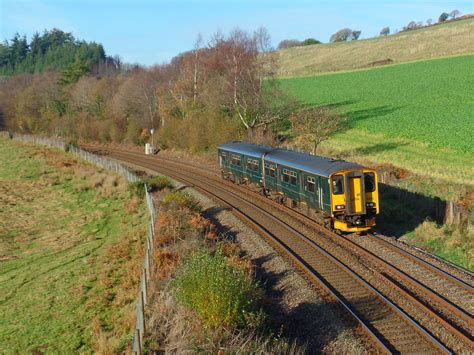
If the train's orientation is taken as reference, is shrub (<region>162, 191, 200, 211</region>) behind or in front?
behind

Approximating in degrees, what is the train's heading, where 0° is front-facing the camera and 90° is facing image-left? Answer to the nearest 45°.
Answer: approximately 315°

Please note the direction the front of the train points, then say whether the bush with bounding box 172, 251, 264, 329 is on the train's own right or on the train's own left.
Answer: on the train's own right

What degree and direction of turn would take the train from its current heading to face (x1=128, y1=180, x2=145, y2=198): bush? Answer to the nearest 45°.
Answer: approximately 180°
